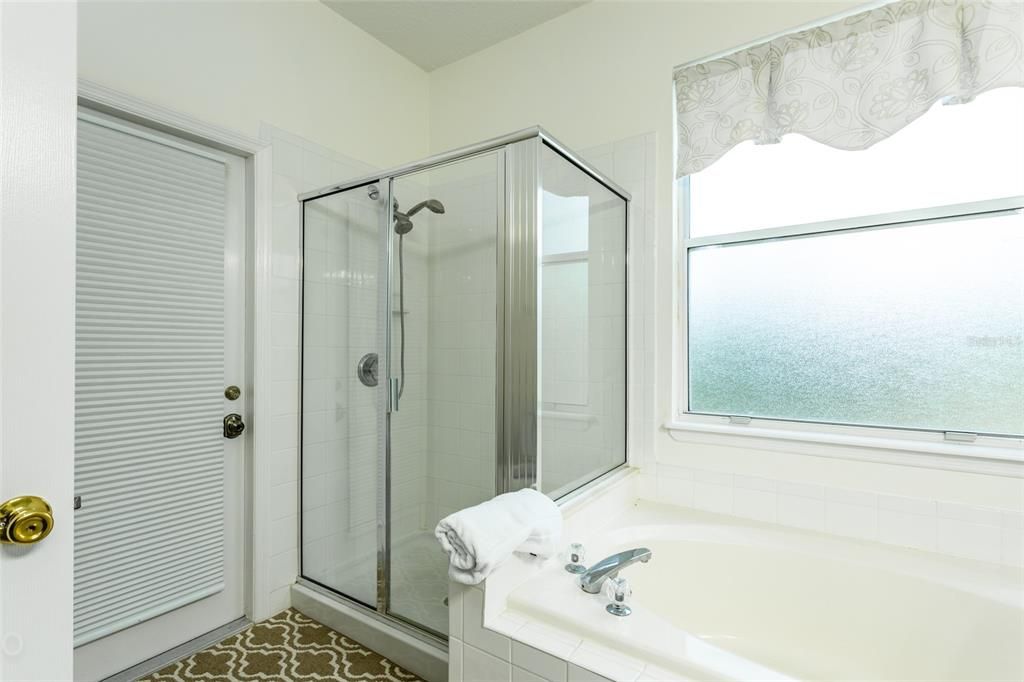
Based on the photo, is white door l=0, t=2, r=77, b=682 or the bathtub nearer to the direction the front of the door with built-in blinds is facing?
the bathtub

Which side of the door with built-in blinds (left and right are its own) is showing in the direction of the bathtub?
front

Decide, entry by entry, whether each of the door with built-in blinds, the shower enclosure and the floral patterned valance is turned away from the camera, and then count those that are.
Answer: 0

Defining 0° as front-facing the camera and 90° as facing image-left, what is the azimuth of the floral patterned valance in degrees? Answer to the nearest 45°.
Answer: approximately 45°

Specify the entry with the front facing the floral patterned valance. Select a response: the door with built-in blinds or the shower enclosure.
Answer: the door with built-in blinds

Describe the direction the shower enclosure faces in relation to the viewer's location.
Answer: facing the viewer and to the left of the viewer

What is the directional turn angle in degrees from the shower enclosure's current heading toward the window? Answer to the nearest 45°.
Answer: approximately 135° to its left

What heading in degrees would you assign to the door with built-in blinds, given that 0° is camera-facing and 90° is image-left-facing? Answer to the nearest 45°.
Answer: approximately 315°

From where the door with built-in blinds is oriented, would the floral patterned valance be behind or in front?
in front

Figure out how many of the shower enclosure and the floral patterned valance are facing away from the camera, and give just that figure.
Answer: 0

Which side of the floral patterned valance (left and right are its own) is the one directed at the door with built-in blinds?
front
